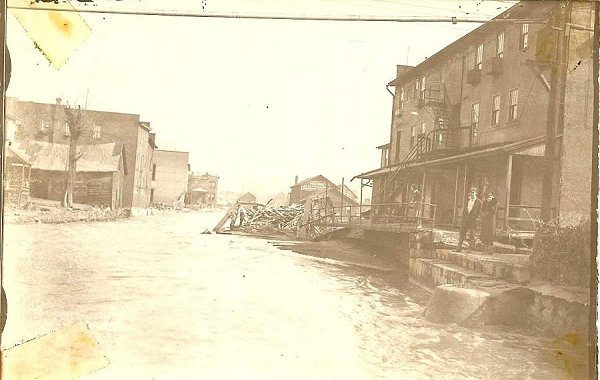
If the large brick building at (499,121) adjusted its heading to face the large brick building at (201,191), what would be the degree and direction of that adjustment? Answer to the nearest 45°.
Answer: approximately 45° to its right

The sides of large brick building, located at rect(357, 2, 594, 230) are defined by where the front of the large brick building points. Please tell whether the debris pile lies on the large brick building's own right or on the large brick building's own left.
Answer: on the large brick building's own right

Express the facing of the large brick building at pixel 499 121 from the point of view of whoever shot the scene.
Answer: facing the viewer and to the left of the viewer
